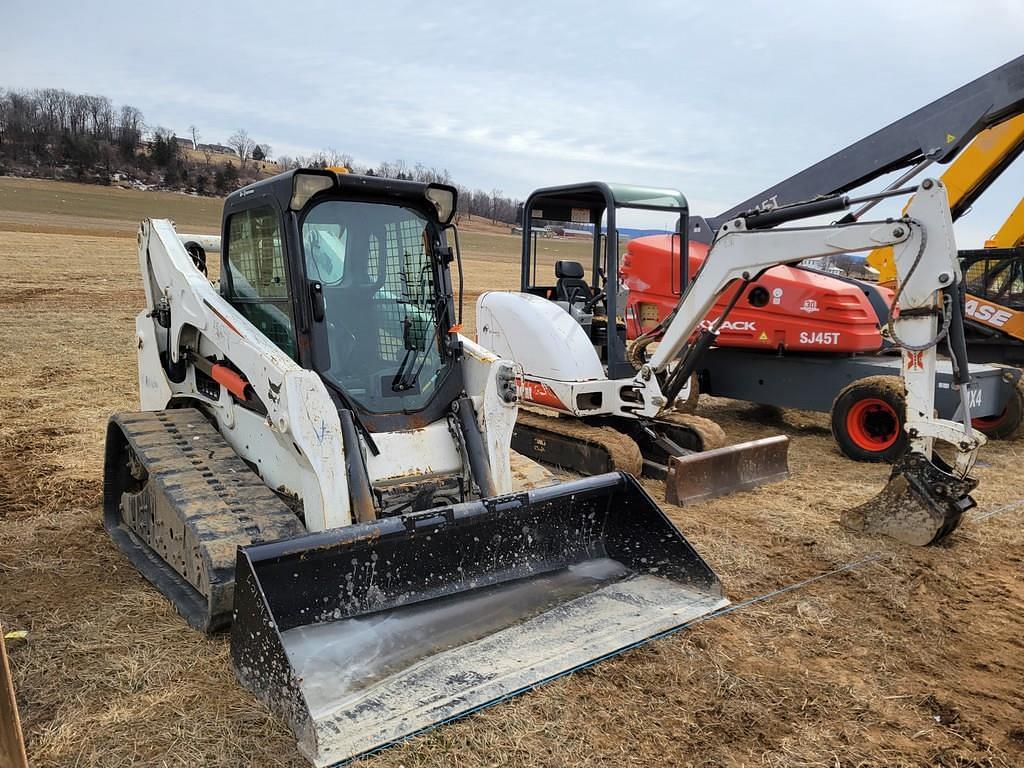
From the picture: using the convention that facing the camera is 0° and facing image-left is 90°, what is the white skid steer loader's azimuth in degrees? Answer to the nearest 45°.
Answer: approximately 315°

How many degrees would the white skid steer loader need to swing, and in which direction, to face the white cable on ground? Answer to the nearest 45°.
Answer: approximately 45° to its left
